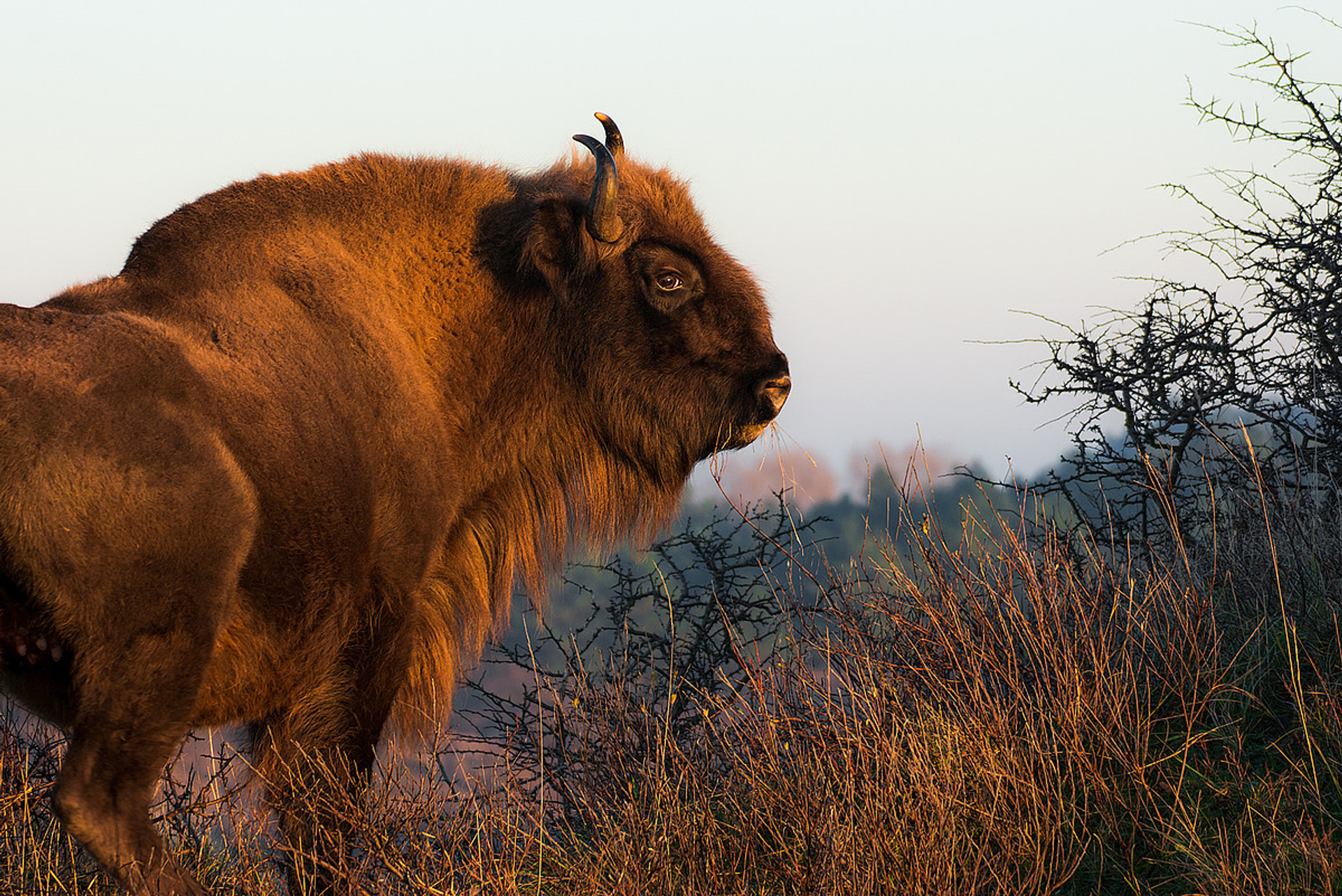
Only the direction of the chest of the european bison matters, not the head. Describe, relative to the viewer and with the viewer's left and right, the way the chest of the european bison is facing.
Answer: facing away from the viewer and to the right of the viewer
